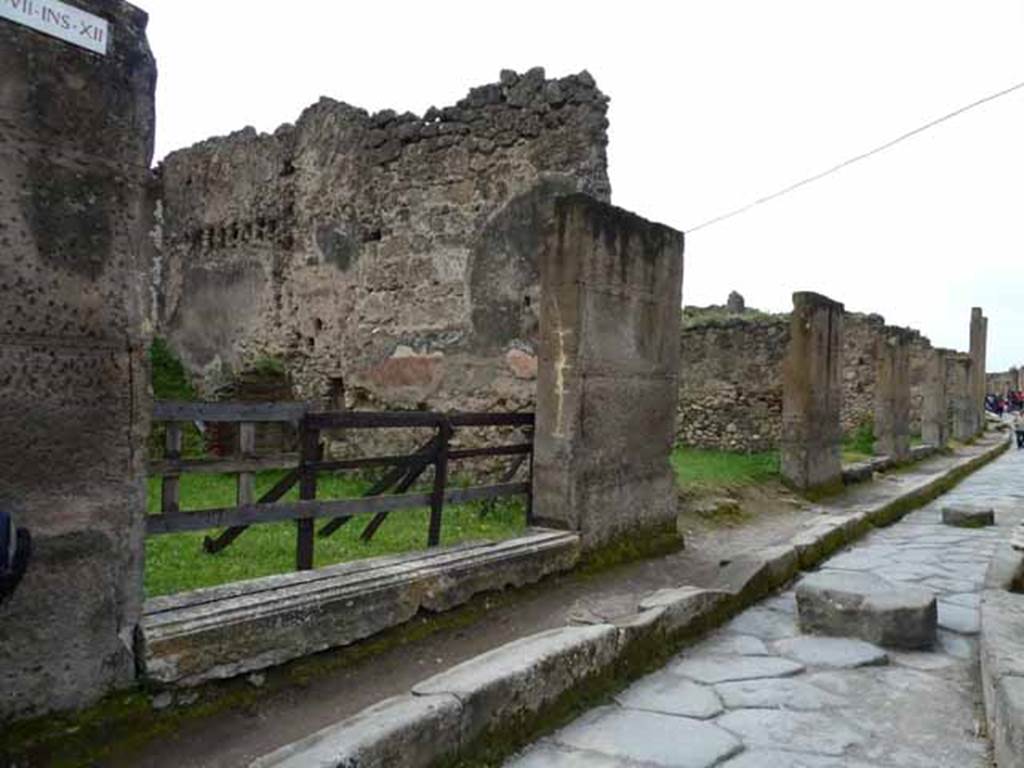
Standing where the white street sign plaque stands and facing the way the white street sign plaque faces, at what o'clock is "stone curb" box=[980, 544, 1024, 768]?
The stone curb is roughly at 11 o'clock from the white street sign plaque.

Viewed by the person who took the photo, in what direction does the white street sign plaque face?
facing the viewer and to the right of the viewer

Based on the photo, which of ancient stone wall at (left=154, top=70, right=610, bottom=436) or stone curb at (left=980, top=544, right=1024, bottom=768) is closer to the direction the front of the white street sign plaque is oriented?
the stone curb

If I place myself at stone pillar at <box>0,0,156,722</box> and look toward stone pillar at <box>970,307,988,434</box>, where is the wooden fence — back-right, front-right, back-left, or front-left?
front-left

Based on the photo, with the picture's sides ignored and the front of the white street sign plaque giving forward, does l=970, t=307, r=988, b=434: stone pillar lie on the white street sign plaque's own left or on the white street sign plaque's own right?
on the white street sign plaque's own left

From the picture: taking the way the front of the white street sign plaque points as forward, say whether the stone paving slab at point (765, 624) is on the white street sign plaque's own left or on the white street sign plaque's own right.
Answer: on the white street sign plaque's own left

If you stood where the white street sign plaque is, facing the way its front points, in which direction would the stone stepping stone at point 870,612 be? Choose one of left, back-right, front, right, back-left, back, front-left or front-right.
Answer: front-left

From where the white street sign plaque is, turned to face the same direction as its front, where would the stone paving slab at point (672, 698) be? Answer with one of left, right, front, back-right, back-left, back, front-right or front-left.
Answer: front-left

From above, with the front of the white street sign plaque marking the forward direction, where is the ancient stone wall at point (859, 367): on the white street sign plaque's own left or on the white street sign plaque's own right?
on the white street sign plaque's own left

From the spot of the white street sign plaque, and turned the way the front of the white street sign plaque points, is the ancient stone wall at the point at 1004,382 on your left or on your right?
on your left
